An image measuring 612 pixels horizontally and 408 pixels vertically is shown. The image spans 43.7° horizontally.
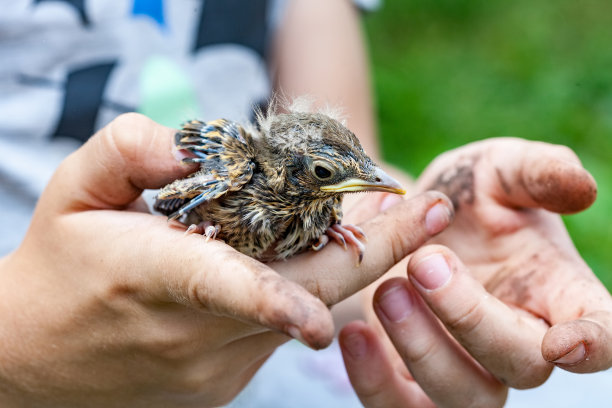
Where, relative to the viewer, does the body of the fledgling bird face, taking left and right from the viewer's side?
facing the viewer and to the right of the viewer
